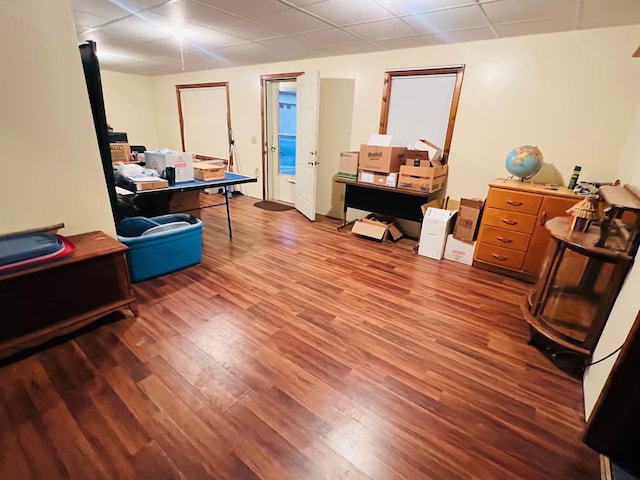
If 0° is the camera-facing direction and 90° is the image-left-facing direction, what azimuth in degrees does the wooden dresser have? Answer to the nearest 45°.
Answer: approximately 0°

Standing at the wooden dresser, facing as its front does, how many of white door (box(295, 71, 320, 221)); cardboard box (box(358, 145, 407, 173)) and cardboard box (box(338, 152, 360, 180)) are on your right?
3

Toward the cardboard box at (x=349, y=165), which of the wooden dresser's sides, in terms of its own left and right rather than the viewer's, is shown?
right

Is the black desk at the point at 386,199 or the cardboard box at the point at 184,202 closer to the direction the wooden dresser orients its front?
the cardboard box

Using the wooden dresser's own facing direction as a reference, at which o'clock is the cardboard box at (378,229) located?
The cardboard box is roughly at 3 o'clock from the wooden dresser.

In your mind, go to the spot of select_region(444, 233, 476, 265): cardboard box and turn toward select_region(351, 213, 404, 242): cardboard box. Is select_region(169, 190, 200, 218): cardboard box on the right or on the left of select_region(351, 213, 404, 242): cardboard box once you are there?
left

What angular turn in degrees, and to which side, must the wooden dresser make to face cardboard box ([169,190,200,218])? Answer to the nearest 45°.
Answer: approximately 45° to its right

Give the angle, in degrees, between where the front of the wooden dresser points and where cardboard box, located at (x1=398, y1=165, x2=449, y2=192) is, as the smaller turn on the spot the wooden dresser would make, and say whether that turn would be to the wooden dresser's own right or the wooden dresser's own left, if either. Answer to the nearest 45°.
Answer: approximately 90° to the wooden dresser's own right

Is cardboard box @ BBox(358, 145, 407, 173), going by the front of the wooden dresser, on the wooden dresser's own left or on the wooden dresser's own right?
on the wooden dresser's own right

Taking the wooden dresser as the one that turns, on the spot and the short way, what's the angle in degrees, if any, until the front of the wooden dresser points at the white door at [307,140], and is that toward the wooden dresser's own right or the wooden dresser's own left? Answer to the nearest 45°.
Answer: approximately 90° to the wooden dresser's own right
